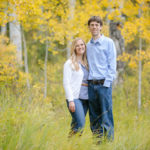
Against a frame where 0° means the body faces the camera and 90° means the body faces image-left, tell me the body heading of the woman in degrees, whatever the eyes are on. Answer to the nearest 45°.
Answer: approximately 315°
